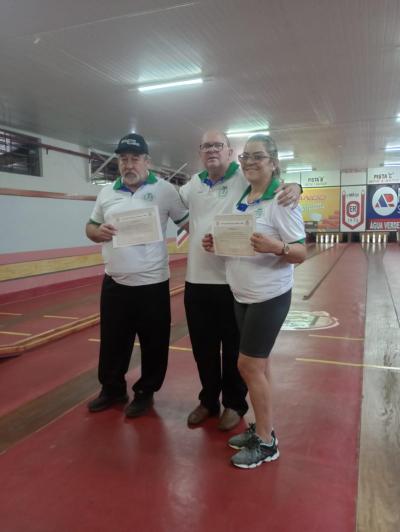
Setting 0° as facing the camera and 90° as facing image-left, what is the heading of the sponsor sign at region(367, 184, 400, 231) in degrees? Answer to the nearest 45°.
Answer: approximately 0°

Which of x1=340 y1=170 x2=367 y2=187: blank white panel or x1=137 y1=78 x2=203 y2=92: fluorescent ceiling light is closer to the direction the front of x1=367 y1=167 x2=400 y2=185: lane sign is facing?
the fluorescent ceiling light

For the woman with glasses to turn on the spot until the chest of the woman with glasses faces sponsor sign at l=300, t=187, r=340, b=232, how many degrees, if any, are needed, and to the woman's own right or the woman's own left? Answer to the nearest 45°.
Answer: approximately 135° to the woman's own right

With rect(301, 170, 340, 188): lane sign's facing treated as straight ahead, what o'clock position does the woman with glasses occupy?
The woman with glasses is roughly at 12 o'clock from the lane sign.

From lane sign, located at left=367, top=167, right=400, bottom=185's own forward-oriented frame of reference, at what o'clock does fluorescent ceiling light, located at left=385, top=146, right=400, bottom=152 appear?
The fluorescent ceiling light is roughly at 12 o'clock from the lane sign.

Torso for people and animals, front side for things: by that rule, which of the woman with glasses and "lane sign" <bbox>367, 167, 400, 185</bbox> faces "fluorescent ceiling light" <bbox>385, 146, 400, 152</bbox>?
the lane sign

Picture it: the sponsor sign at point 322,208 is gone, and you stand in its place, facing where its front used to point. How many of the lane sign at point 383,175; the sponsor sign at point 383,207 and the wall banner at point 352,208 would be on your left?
3

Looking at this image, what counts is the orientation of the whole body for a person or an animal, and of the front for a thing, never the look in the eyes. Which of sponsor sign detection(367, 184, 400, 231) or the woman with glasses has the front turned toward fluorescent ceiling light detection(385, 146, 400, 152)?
the sponsor sign

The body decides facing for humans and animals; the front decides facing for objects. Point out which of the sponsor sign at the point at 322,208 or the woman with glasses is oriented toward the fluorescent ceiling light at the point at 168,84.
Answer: the sponsor sign
